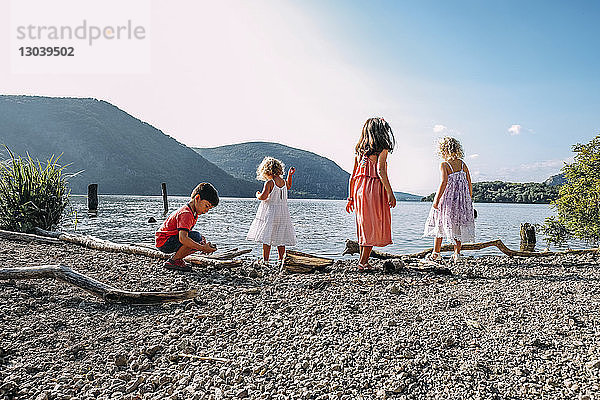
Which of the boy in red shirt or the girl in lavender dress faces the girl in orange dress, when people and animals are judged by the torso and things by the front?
the boy in red shirt

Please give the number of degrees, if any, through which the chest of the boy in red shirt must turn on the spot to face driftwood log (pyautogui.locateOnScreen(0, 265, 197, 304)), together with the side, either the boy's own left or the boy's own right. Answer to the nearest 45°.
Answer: approximately 135° to the boy's own right

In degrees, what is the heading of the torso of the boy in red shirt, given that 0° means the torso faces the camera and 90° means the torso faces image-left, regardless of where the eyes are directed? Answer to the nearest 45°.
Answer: approximately 270°

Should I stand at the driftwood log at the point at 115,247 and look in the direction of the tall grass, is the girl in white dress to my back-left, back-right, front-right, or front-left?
back-right

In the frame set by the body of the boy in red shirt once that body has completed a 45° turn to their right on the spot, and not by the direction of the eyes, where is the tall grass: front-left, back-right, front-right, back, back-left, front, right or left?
back

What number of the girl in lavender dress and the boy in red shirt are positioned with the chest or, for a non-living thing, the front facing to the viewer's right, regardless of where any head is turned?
1

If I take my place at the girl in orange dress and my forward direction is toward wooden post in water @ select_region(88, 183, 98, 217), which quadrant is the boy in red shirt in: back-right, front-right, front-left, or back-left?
front-left

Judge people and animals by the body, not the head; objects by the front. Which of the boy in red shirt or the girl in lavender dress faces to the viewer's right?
the boy in red shirt

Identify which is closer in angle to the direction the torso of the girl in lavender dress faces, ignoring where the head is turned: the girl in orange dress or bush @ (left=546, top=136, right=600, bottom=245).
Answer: the bush

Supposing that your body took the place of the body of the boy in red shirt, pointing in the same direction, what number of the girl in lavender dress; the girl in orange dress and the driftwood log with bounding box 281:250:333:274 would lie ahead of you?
3

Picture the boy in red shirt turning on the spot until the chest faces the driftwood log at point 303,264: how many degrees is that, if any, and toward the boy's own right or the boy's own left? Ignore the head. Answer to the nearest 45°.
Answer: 0° — they already face it

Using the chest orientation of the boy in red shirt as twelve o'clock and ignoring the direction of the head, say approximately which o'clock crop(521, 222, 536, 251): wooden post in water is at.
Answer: The wooden post in water is roughly at 11 o'clock from the boy in red shirt.

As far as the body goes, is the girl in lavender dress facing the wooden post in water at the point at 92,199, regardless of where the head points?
no

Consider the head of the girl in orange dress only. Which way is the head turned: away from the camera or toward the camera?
away from the camera

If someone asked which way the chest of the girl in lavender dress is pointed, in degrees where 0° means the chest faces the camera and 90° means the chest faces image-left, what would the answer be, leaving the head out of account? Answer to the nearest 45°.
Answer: approximately 180°

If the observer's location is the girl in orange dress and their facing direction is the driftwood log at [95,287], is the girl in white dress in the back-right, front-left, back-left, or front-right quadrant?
front-right

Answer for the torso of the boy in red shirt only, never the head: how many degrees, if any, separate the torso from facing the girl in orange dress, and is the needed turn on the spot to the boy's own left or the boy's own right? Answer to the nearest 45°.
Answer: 0° — they already face them

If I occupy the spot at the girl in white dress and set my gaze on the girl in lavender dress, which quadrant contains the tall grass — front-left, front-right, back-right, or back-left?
back-left

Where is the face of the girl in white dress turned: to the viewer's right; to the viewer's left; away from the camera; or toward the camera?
away from the camera
